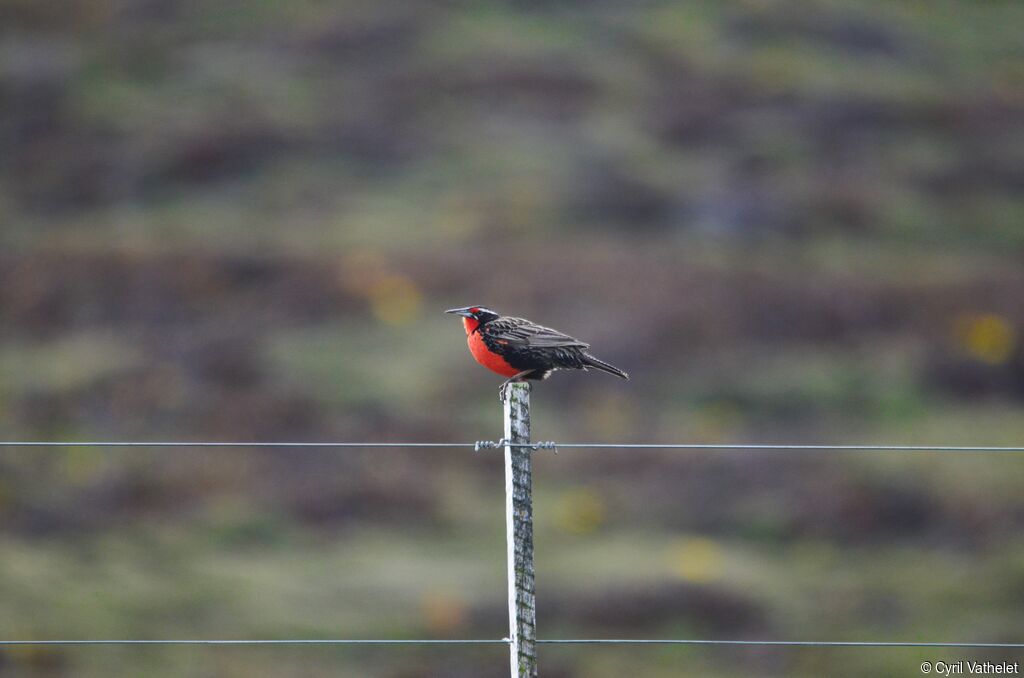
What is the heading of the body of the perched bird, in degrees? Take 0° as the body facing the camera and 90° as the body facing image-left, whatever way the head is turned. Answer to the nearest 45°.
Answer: approximately 90°
